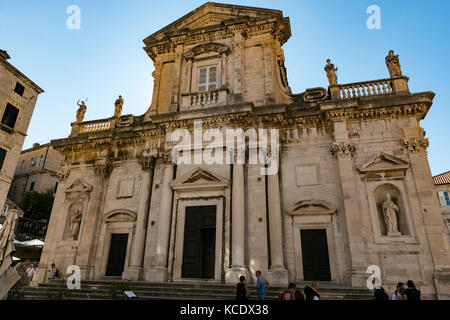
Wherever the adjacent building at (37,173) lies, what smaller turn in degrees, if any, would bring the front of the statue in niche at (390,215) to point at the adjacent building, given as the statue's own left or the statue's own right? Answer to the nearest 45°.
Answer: approximately 90° to the statue's own right

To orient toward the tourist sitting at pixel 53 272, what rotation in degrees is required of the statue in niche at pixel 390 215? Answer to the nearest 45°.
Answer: approximately 90° to its right

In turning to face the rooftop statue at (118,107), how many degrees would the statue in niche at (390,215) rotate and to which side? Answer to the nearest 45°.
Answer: approximately 90° to its right

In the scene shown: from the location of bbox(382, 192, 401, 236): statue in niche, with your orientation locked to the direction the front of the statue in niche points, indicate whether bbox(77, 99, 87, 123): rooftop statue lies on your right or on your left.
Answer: on your right

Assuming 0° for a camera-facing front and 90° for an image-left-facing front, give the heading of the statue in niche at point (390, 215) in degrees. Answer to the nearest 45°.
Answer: approximately 0°

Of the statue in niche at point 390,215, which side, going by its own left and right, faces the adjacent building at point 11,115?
right
